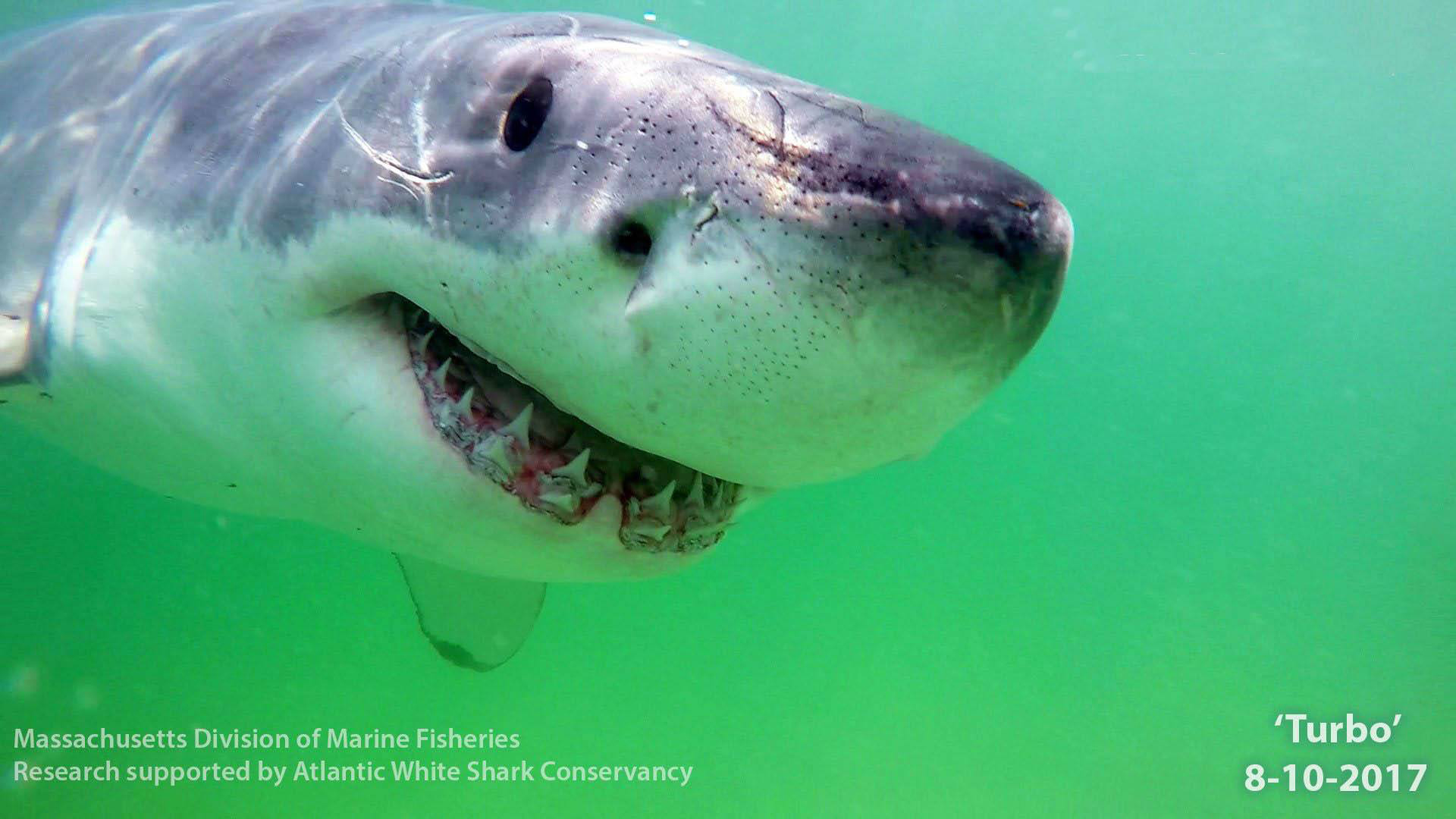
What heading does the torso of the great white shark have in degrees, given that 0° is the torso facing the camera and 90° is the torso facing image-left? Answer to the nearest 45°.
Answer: approximately 315°

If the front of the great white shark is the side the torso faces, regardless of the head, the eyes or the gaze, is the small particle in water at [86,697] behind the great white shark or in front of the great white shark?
behind
